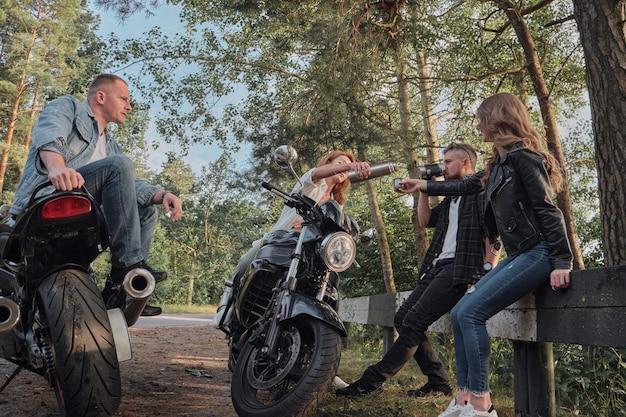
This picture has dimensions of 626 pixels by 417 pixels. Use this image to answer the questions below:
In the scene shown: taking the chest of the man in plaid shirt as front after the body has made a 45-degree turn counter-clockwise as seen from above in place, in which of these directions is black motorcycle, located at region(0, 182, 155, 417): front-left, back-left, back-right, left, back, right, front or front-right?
front-right

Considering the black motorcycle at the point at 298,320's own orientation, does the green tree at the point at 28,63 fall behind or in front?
behind

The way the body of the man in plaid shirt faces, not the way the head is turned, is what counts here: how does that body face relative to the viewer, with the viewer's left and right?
facing the viewer and to the left of the viewer

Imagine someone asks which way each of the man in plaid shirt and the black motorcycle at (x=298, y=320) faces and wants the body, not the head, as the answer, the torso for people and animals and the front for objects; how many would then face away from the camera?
0

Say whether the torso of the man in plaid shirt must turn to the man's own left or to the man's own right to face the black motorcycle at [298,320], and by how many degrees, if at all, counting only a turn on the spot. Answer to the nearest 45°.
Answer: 0° — they already face it

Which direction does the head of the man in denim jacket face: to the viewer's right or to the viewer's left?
to the viewer's right

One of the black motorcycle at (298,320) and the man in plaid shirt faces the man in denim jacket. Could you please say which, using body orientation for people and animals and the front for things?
the man in plaid shirt

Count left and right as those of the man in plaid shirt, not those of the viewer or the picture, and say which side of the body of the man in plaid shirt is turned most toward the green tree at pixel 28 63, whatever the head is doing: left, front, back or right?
right

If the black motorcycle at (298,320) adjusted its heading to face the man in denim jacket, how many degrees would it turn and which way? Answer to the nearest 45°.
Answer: approximately 90° to its right
